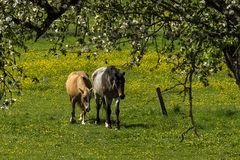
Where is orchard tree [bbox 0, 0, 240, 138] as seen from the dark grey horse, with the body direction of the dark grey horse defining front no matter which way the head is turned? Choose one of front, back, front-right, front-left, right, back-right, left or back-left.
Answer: front-right

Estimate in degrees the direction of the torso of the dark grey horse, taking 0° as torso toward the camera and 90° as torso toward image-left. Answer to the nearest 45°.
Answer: approximately 315°
